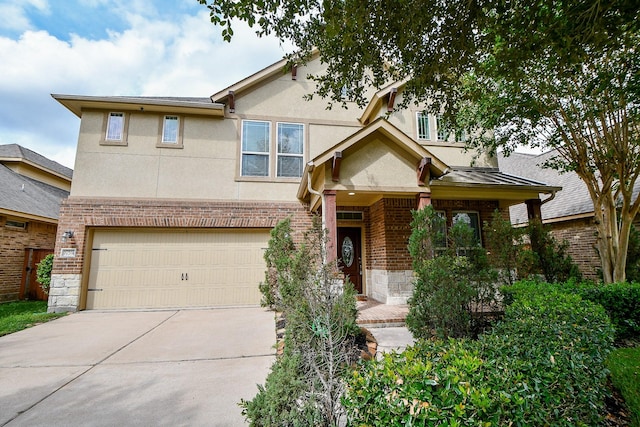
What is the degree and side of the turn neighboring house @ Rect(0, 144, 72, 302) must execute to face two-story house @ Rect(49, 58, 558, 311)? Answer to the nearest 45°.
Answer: approximately 90° to its left

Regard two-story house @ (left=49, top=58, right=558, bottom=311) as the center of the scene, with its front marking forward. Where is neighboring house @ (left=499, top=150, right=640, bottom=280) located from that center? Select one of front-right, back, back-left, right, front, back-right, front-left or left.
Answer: left

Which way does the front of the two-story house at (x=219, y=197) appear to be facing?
toward the camera

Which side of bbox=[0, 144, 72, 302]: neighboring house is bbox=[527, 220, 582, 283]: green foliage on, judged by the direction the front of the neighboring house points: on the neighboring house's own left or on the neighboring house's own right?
on the neighboring house's own left

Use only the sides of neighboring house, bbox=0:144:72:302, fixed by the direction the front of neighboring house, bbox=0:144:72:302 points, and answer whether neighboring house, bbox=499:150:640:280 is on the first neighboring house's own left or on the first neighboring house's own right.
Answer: on the first neighboring house's own left

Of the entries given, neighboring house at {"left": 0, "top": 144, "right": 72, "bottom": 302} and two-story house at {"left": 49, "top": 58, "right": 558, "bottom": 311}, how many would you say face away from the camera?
0

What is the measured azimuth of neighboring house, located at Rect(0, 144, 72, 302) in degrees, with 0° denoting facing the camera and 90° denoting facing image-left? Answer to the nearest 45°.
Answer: approximately 45°

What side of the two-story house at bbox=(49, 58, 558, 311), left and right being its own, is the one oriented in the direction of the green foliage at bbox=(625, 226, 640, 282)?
left
